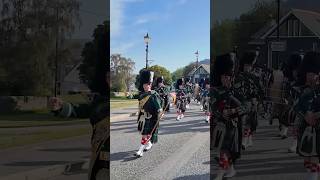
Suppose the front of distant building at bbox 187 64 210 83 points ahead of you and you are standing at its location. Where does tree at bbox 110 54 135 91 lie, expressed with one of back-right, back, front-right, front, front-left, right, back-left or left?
front-right

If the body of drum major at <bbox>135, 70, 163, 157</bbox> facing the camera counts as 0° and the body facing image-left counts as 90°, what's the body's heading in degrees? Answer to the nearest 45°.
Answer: approximately 45°

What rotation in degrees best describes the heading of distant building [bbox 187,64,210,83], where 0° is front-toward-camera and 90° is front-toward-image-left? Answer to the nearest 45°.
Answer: approximately 45°
